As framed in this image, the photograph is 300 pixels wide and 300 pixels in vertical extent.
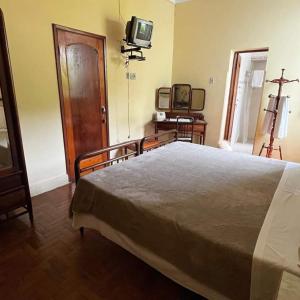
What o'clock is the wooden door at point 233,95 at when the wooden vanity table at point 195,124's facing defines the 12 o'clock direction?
The wooden door is roughly at 8 o'clock from the wooden vanity table.

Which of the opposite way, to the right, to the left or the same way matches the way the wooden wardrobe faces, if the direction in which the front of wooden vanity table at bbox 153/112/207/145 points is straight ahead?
to the left

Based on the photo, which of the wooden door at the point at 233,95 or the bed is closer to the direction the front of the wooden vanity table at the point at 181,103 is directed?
the bed

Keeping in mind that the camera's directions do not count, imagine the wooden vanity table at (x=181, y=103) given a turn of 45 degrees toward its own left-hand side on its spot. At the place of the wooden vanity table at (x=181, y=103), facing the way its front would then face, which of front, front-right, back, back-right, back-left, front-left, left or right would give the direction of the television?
right

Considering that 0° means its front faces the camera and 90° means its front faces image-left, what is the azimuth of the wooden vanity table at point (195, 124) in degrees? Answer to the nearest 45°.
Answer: approximately 0°

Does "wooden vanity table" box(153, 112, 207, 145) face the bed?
yes

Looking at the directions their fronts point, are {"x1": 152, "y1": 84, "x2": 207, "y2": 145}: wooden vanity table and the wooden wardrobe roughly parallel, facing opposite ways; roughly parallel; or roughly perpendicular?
roughly perpendicular

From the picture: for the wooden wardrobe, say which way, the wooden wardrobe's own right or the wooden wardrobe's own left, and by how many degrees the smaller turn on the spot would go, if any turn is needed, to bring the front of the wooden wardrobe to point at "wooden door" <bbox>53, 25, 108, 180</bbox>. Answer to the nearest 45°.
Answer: approximately 90° to the wooden wardrobe's own left
